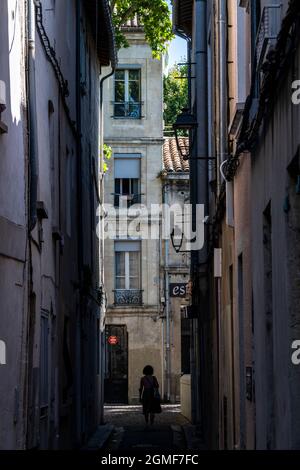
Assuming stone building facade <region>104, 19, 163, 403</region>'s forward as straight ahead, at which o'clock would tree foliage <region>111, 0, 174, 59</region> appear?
The tree foliage is roughly at 12 o'clock from the stone building facade.

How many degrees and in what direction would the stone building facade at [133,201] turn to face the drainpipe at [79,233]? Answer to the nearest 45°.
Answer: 0° — it already faces it

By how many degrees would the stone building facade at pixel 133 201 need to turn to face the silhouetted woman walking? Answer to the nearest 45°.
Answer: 0° — it already faces them

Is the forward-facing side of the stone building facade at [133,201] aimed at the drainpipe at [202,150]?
yes

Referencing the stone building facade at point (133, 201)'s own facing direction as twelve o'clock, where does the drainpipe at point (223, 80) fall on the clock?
The drainpipe is roughly at 12 o'clock from the stone building facade.

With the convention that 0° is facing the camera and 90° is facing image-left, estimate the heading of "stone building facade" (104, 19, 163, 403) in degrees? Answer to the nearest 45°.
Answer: approximately 0°

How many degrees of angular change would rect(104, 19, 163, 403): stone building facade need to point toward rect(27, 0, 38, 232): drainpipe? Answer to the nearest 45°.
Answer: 0° — it already faces it
